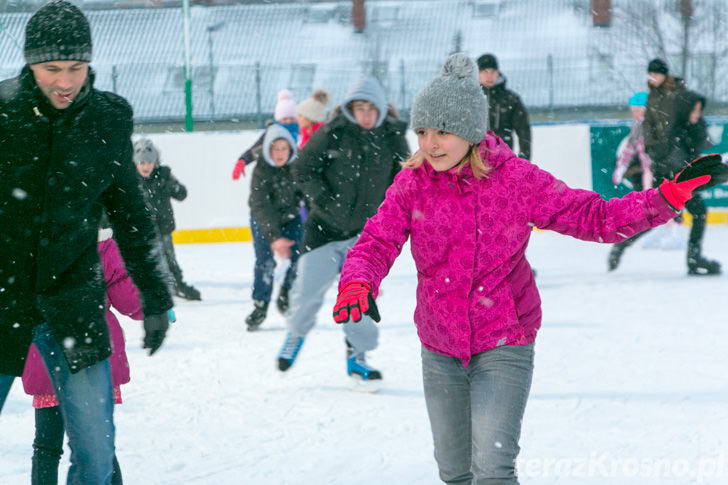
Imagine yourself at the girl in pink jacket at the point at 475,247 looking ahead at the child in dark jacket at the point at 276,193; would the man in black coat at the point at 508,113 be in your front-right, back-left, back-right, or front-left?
front-right

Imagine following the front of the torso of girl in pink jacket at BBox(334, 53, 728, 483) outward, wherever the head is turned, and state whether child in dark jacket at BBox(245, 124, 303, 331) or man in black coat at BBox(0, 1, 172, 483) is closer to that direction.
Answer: the man in black coat

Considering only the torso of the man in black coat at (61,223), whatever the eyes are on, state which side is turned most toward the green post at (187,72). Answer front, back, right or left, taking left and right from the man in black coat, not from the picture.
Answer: back

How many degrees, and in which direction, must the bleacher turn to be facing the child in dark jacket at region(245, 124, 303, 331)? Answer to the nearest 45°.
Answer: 0° — it already faces them

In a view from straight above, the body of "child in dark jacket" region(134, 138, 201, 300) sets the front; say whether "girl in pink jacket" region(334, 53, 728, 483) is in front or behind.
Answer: in front

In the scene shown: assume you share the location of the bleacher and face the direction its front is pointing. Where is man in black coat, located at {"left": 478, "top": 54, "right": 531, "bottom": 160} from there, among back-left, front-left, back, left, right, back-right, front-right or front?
front

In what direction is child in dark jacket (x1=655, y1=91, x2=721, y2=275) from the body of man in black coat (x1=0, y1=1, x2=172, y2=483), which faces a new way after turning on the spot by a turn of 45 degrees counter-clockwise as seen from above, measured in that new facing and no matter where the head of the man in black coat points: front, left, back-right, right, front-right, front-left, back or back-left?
left

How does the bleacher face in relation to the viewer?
toward the camera

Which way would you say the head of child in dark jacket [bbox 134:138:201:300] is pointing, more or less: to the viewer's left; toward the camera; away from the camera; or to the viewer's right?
toward the camera

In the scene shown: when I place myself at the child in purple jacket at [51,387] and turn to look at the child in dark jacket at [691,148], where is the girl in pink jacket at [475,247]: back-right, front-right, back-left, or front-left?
front-right

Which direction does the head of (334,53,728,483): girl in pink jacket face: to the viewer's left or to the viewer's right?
to the viewer's left

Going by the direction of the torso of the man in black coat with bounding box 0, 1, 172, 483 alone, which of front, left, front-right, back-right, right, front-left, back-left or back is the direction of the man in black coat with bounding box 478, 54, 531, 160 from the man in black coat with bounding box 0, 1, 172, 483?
back-left

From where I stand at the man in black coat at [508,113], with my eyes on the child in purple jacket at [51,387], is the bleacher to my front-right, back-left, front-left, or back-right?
back-right

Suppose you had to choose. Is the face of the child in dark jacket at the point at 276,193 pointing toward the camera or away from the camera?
toward the camera

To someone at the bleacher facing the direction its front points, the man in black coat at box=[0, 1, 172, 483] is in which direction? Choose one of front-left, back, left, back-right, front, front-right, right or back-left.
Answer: front

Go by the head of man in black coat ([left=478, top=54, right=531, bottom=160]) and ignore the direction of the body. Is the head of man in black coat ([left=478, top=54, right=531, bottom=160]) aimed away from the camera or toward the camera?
toward the camera

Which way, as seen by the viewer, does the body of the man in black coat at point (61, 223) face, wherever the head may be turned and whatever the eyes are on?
toward the camera
